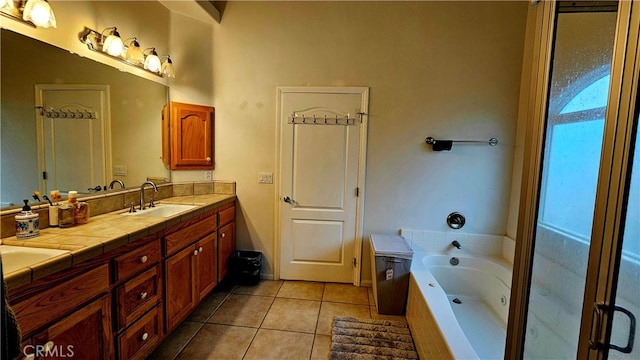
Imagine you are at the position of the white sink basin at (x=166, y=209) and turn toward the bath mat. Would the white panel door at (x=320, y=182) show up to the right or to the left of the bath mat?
left

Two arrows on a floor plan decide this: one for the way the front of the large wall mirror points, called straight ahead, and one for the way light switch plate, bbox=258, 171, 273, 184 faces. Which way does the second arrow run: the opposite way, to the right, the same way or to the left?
to the right

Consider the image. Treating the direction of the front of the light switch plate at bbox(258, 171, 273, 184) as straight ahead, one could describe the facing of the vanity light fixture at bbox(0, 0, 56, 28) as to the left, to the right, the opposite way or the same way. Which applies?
to the left

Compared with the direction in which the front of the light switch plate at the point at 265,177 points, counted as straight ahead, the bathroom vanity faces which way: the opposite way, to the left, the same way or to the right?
to the left

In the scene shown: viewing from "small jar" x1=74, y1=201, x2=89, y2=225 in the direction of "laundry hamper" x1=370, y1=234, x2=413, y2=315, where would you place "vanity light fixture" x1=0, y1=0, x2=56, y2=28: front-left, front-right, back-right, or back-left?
back-right

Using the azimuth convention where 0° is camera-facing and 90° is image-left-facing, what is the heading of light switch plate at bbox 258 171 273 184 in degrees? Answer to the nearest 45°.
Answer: approximately 0°

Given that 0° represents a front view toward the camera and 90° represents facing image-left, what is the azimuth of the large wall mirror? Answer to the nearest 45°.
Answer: approximately 315°
